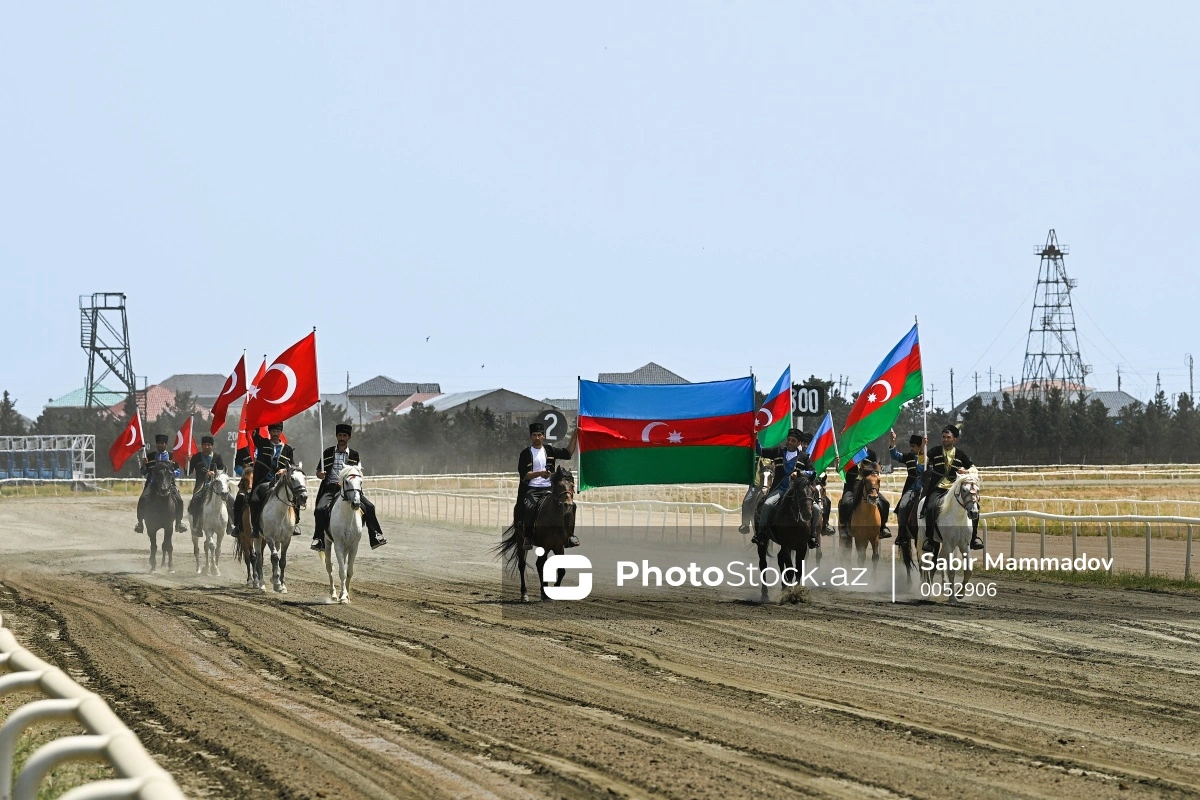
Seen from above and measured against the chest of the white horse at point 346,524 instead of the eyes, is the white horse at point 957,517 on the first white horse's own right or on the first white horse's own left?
on the first white horse's own left

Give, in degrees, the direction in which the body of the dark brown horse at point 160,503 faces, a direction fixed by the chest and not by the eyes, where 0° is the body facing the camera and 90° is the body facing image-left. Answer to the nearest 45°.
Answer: approximately 0°

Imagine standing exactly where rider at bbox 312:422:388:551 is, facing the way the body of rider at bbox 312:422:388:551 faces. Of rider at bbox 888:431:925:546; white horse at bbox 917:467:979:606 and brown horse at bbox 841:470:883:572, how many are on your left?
3

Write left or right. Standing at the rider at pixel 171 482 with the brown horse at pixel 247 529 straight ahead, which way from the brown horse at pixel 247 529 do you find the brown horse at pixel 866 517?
left

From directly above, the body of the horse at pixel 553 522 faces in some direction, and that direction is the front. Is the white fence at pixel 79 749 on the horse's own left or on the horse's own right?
on the horse's own right

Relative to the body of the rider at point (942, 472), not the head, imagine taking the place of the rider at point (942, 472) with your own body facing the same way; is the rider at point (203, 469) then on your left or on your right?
on your right

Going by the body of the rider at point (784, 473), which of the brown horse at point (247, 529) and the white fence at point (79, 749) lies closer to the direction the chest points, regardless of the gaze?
the white fence
